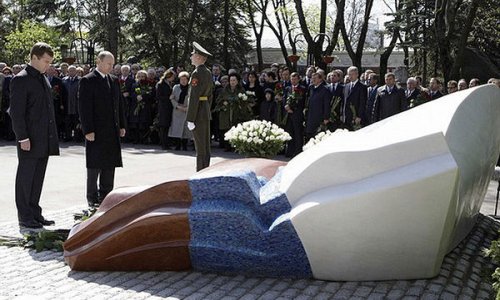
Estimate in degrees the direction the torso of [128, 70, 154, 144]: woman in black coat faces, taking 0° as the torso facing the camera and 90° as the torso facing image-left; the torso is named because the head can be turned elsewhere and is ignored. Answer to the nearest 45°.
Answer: approximately 0°

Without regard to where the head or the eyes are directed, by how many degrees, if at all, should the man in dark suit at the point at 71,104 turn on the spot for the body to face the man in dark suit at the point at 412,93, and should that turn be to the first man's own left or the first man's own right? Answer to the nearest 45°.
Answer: approximately 45° to the first man's own left

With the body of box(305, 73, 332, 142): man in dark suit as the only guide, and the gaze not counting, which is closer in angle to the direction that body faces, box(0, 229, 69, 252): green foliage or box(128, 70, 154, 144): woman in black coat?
the green foliage

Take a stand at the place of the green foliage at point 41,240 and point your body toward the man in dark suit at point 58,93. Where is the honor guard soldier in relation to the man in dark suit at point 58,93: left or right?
right

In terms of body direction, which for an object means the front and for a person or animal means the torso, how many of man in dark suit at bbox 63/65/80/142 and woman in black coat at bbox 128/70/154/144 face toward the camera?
2
